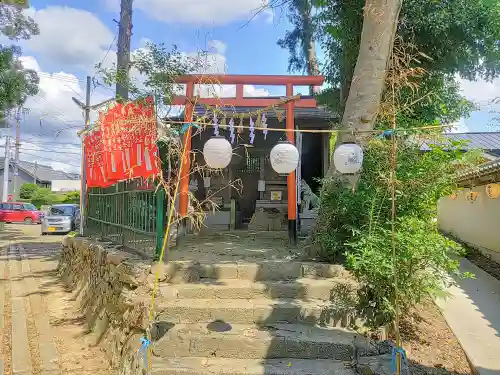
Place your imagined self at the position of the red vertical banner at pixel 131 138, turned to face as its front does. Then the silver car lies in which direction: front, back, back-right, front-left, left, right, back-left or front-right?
back

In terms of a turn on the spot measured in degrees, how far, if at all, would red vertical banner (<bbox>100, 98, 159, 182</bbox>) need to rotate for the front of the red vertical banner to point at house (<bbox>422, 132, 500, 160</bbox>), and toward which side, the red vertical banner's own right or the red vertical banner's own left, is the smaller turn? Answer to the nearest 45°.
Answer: approximately 135° to the red vertical banner's own left

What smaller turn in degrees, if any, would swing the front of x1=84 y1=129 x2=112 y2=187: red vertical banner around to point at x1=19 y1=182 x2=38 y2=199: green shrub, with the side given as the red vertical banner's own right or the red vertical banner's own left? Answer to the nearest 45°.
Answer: approximately 180°

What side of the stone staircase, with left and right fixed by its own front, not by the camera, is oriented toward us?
front

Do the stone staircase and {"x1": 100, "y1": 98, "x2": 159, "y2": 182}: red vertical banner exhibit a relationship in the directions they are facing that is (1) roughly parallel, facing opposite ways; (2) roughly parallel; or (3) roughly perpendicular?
roughly parallel

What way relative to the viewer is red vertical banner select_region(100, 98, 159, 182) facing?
toward the camera

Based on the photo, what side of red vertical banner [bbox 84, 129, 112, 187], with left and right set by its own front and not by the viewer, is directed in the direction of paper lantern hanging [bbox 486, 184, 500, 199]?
left

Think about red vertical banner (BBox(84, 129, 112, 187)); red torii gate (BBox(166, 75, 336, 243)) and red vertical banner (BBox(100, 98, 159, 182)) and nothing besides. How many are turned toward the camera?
3

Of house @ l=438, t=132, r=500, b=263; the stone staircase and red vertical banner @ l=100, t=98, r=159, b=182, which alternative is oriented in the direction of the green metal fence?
the house

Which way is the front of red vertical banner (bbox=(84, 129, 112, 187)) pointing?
toward the camera

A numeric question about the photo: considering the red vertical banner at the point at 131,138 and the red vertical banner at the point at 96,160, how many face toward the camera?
2

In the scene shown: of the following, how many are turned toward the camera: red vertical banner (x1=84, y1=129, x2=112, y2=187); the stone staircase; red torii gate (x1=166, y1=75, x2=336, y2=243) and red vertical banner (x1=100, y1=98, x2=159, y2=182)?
4
